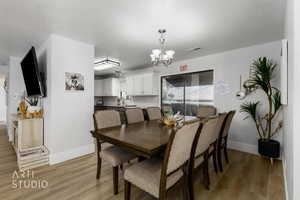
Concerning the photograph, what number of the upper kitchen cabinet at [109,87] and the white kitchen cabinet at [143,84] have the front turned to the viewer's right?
0

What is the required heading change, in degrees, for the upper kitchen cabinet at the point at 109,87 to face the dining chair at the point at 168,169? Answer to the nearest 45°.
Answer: approximately 45° to its left

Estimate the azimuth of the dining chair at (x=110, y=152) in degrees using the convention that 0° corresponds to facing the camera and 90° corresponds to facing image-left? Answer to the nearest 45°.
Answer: approximately 315°

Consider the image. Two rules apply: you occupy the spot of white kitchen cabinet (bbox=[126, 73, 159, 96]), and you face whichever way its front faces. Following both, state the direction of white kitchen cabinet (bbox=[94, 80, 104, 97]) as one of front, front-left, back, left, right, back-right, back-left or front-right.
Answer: right

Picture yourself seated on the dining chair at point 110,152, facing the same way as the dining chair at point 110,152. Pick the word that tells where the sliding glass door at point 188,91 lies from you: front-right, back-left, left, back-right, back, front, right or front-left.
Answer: left

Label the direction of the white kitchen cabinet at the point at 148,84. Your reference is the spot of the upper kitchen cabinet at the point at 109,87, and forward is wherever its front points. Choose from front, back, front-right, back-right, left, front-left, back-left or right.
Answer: left

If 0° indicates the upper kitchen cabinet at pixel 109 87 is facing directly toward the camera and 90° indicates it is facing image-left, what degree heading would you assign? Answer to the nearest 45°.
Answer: approximately 45°

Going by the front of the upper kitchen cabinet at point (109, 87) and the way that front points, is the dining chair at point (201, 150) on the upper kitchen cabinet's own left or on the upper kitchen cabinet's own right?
on the upper kitchen cabinet's own left

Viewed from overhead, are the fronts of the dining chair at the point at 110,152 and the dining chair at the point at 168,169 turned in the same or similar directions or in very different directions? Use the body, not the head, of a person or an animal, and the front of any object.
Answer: very different directions

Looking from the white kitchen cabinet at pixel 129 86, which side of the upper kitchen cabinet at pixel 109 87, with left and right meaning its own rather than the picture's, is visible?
left

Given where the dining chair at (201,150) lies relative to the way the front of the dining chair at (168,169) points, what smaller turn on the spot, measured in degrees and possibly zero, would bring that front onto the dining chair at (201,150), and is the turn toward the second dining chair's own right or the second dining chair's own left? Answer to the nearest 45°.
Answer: approximately 90° to the second dining chair's own right

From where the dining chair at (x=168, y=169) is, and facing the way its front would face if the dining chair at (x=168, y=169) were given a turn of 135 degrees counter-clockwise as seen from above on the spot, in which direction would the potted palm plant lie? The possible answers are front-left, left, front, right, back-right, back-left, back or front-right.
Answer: back-left

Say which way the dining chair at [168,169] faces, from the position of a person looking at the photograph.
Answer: facing away from the viewer and to the left of the viewer
